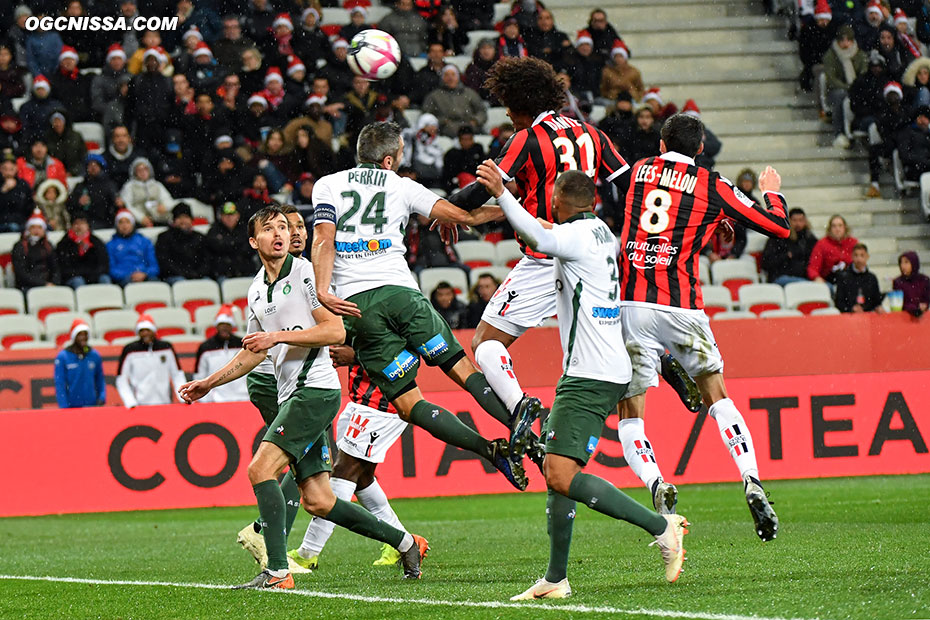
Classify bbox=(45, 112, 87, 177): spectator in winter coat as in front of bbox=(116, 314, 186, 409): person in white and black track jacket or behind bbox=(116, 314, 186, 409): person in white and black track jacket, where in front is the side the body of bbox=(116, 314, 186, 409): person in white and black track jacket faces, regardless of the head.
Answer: behind

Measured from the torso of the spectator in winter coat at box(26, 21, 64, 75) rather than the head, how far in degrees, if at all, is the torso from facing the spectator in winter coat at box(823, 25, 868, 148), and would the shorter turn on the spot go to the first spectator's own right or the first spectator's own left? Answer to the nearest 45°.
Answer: approximately 90° to the first spectator's own left

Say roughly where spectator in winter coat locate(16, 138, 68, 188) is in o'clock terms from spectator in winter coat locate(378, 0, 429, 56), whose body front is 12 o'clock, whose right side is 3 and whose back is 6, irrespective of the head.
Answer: spectator in winter coat locate(16, 138, 68, 188) is roughly at 2 o'clock from spectator in winter coat locate(378, 0, 429, 56).

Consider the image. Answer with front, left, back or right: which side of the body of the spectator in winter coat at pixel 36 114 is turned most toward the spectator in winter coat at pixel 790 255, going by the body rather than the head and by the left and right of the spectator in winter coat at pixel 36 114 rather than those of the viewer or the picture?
left

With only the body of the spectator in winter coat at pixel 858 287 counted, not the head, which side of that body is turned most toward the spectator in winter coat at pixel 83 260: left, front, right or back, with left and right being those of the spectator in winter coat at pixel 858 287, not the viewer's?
right

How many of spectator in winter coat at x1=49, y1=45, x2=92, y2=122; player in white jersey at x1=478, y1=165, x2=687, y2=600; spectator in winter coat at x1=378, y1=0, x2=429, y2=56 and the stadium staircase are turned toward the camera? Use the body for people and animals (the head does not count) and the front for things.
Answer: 3

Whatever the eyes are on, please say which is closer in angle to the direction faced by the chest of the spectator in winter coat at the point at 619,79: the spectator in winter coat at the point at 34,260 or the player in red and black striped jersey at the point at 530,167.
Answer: the player in red and black striped jersey

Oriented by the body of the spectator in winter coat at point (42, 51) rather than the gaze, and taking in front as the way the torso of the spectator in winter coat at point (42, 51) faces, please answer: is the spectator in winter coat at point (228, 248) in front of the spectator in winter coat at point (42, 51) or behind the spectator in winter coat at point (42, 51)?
in front

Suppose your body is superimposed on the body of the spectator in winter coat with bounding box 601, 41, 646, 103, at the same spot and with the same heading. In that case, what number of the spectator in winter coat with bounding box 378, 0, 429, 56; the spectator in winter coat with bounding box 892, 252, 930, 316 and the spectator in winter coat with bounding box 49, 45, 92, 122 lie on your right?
2
